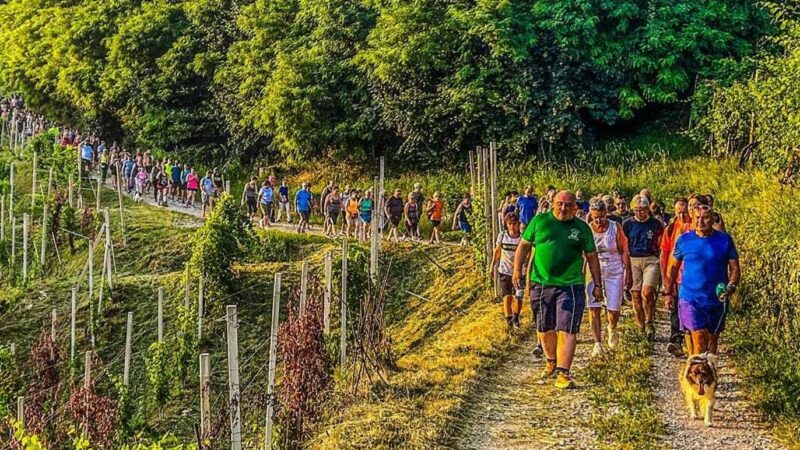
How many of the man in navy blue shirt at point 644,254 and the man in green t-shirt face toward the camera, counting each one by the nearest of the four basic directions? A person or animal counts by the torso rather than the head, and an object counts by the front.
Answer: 2

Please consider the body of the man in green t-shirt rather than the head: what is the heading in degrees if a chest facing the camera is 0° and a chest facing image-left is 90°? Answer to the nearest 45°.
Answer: approximately 0°

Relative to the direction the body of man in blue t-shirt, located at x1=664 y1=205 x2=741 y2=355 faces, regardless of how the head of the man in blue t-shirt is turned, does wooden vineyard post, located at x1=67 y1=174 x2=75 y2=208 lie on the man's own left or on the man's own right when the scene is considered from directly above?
on the man's own right

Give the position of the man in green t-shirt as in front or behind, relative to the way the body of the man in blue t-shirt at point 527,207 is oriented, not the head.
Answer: in front

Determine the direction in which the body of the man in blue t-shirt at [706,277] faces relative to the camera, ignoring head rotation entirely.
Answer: toward the camera

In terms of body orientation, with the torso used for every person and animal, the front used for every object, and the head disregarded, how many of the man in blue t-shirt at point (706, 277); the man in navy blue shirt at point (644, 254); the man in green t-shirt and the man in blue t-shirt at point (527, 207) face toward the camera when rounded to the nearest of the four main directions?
4

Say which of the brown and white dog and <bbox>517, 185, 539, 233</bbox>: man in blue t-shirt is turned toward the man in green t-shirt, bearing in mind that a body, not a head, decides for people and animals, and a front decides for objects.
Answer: the man in blue t-shirt

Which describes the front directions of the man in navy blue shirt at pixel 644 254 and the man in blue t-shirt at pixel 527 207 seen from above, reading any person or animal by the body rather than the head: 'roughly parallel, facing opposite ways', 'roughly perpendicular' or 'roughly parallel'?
roughly parallel

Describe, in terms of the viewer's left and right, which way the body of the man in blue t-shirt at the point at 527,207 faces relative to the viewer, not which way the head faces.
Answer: facing the viewer

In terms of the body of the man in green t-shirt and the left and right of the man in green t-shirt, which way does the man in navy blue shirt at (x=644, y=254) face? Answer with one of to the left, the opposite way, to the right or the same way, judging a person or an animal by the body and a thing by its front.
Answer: the same way

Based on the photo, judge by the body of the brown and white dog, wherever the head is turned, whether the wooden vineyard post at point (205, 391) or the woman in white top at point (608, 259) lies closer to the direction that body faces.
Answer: the wooden vineyard post

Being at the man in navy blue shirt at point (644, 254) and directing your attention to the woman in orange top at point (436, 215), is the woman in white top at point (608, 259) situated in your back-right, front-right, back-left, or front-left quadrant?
back-left

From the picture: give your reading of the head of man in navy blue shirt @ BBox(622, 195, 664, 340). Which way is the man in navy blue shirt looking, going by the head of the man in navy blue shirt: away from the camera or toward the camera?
toward the camera

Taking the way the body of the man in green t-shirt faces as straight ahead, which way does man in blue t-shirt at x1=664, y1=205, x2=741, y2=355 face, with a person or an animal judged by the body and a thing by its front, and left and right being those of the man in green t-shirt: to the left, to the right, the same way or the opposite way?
the same way

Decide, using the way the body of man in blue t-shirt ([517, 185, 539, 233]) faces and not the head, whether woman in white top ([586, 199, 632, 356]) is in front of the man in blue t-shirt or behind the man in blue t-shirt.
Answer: in front
